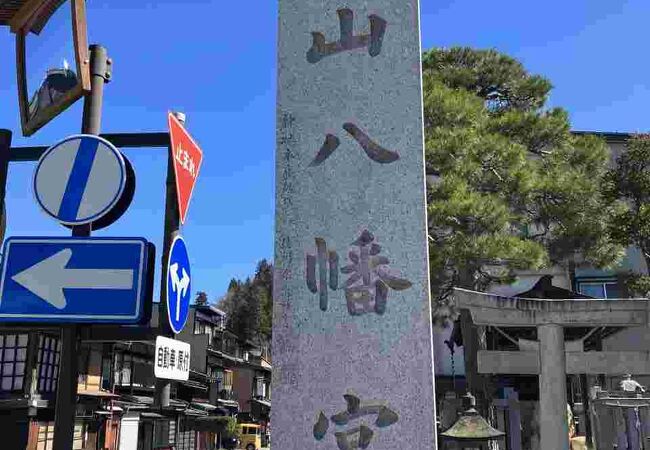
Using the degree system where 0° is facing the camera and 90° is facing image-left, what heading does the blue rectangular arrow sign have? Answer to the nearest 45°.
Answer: approximately 0°

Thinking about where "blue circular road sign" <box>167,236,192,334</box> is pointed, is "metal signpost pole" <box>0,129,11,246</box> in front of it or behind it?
behind

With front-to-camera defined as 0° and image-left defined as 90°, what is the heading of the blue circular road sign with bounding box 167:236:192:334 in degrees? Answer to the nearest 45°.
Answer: approximately 270°

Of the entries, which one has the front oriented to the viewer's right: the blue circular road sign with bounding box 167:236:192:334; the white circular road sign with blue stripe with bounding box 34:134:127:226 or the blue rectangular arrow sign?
the blue circular road sign with bounding box 167:236:192:334

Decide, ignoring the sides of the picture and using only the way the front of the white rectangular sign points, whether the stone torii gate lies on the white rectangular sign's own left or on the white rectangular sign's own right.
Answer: on the white rectangular sign's own left

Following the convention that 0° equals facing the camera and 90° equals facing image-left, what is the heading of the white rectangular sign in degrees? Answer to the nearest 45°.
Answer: approximately 315°
